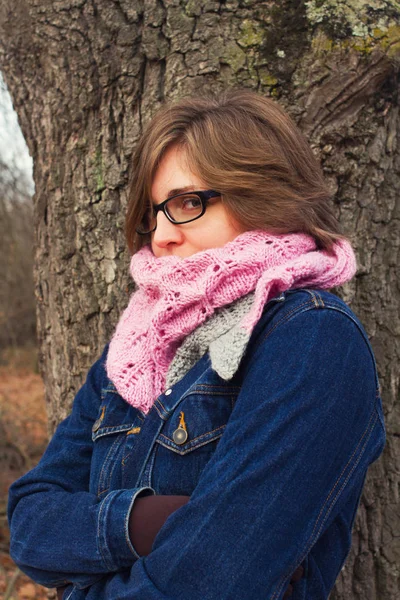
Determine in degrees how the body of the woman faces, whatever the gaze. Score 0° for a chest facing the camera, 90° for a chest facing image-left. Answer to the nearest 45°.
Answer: approximately 45°

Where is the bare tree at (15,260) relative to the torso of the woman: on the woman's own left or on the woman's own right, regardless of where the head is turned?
on the woman's own right
